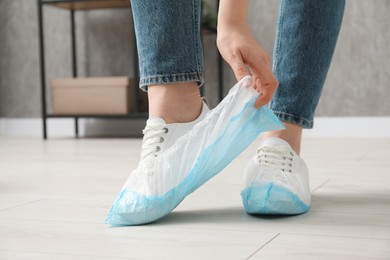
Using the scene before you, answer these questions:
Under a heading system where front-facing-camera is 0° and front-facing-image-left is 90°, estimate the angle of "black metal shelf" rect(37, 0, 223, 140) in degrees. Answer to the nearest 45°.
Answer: approximately 0°

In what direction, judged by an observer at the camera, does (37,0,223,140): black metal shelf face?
facing the viewer
